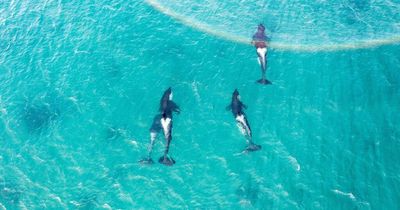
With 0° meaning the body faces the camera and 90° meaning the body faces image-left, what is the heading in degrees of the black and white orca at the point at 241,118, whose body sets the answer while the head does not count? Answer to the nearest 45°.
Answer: approximately 180°
